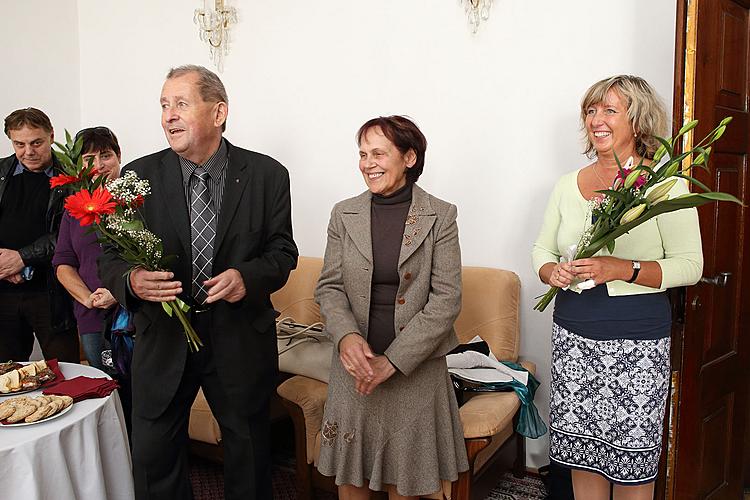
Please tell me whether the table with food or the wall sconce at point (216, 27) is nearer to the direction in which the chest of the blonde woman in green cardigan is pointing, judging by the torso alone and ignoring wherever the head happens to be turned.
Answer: the table with food

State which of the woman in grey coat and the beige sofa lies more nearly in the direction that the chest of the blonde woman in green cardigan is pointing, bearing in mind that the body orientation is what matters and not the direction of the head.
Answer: the woman in grey coat

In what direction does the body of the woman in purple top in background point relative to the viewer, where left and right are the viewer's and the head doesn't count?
facing the viewer and to the right of the viewer

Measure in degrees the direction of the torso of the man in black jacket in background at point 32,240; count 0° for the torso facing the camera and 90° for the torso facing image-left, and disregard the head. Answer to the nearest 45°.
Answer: approximately 0°

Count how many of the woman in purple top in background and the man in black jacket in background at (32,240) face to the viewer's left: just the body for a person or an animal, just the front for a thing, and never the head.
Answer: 0

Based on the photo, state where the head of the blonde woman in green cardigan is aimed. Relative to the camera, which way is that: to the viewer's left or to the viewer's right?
to the viewer's left

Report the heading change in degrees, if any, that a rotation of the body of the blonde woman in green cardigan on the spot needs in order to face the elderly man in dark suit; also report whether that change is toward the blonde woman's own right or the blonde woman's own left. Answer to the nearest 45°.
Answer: approximately 45° to the blonde woman's own right

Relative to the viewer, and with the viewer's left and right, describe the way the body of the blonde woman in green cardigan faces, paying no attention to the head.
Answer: facing the viewer and to the left of the viewer

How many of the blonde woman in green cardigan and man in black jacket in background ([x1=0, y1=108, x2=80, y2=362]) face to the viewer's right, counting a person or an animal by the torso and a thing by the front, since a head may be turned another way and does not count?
0

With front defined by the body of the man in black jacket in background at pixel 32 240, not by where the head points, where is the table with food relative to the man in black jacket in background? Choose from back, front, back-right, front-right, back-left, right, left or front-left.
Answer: front

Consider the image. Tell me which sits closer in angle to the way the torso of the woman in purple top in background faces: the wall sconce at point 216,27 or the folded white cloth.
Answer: the folded white cloth

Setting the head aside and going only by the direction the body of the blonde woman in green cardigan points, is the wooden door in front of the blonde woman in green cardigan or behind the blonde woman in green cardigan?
behind

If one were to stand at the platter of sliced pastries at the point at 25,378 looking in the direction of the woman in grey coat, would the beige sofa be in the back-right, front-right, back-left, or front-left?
front-left

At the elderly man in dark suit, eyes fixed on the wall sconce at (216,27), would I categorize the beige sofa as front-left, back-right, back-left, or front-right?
front-right

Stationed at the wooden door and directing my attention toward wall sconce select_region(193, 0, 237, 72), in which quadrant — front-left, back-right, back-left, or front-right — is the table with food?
front-left
